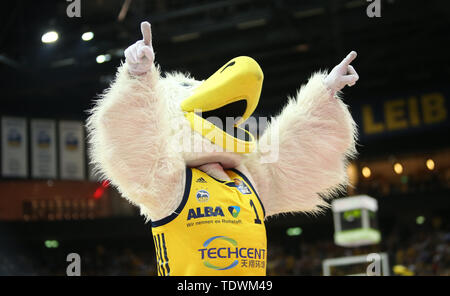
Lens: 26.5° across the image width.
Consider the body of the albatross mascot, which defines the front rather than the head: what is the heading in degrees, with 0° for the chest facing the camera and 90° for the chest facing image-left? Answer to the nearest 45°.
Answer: approximately 315°
